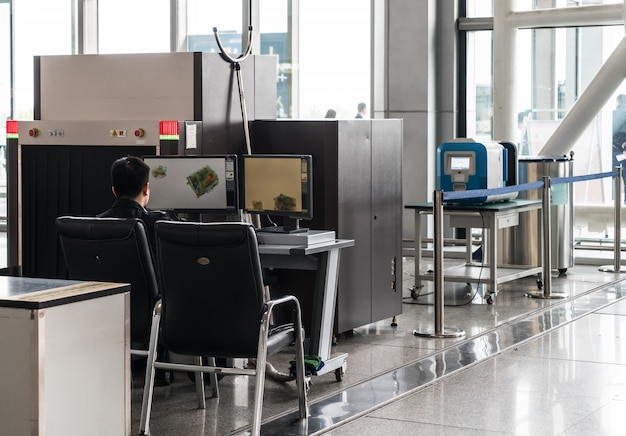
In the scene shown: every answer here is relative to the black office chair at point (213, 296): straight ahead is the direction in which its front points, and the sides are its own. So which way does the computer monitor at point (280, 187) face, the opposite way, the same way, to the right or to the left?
the opposite way

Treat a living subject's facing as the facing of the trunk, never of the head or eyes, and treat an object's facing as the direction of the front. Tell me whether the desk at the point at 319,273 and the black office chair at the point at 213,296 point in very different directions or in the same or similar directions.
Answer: very different directions

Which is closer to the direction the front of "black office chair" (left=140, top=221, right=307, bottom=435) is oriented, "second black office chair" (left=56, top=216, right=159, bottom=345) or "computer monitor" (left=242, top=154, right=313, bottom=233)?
the computer monitor

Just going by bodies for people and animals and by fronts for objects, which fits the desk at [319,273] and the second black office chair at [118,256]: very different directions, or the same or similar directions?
very different directions

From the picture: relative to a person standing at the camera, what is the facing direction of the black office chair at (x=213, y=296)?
facing away from the viewer and to the right of the viewer

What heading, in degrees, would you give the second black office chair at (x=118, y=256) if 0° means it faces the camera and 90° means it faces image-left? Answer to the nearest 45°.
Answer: approximately 225°

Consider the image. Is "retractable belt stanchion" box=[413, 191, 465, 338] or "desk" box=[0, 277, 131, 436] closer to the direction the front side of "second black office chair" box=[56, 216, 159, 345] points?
the retractable belt stanchion

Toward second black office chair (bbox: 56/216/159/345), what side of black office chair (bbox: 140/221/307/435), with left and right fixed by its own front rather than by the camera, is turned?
left
